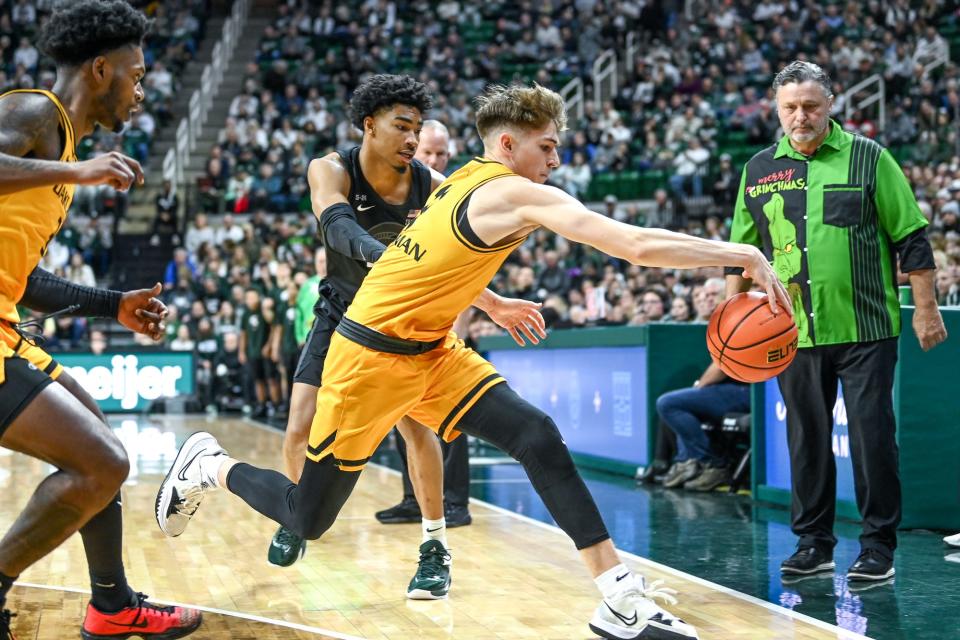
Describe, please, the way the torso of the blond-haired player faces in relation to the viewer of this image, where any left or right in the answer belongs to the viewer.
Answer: facing to the right of the viewer

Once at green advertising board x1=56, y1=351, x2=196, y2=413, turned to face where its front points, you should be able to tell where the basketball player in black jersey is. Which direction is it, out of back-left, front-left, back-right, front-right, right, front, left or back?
front

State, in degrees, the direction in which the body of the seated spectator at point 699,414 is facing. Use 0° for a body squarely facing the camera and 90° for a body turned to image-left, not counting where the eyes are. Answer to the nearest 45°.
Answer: approximately 90°

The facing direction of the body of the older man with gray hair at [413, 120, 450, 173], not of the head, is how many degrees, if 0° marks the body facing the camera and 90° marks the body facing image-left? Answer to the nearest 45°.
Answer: approximately 0°

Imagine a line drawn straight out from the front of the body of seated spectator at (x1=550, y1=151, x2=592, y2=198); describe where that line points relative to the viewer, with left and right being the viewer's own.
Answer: facing the viewer and to the left of the viewer

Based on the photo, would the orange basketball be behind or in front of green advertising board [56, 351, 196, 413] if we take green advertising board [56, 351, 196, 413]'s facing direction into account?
in front

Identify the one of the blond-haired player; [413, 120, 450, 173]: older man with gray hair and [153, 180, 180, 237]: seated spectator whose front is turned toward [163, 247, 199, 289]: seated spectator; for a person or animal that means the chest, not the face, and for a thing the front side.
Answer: [153, 180, 180, 237]: seated spectator

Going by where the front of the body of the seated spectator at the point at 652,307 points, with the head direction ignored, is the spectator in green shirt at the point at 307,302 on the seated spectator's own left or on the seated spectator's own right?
on the seated spectator's own right

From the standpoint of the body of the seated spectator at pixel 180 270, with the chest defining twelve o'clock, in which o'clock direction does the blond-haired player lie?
The blond-haired player is roughly at 12 o'clock from the seated spectator.

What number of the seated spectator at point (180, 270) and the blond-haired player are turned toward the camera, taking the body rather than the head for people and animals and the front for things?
1

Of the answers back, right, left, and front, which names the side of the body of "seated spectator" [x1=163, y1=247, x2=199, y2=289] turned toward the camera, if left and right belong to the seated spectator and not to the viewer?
front

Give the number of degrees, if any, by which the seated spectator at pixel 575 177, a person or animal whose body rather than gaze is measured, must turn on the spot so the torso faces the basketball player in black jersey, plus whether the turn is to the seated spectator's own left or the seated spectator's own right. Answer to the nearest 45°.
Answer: approximately 45° to the seated spectator's own left

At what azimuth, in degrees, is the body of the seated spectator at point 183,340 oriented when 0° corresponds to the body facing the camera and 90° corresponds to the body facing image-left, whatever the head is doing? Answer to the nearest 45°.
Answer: approximately 0°

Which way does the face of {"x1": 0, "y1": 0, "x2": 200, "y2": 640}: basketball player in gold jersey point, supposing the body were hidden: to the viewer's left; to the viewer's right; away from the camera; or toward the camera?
to the viewer's right

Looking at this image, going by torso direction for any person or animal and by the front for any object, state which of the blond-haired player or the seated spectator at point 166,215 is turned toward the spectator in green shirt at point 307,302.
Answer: the seated spectator

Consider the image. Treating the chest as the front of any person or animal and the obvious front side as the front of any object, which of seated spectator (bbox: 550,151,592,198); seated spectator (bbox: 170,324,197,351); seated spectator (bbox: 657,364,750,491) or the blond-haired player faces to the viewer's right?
the blond-haired player

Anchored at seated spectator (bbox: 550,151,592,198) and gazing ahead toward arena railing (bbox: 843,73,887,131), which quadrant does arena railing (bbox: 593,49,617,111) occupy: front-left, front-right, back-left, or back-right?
front-left
